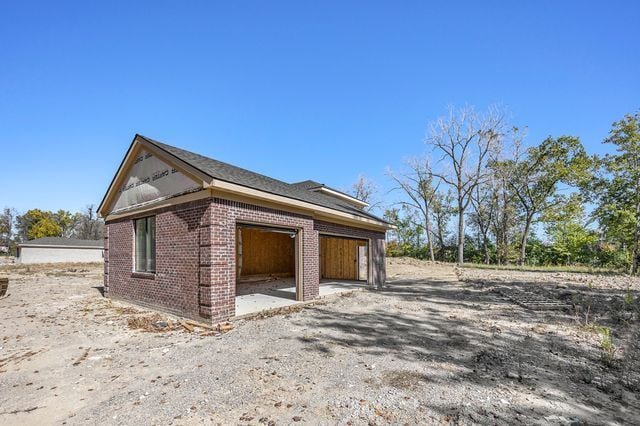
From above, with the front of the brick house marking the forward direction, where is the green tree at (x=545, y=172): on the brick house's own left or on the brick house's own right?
on the brick house's own left

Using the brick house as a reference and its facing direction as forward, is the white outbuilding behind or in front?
behind

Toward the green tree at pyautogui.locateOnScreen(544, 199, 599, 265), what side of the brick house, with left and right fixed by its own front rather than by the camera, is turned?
left

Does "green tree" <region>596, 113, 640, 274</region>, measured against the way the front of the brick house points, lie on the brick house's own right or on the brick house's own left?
on the brick house's own left

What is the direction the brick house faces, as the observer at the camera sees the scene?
facing the viewer and to the right of the viewer

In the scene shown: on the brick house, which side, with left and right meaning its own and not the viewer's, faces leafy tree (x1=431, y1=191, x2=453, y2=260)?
left
